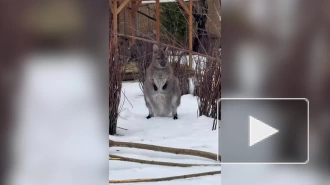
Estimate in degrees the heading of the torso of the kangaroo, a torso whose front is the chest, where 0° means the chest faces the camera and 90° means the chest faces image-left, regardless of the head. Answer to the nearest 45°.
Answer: approximately 0°

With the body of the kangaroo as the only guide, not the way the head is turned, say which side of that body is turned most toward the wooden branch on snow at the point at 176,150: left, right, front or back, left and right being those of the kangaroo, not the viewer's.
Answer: front

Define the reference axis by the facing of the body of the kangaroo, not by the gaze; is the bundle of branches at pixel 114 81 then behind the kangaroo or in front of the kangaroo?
in front
